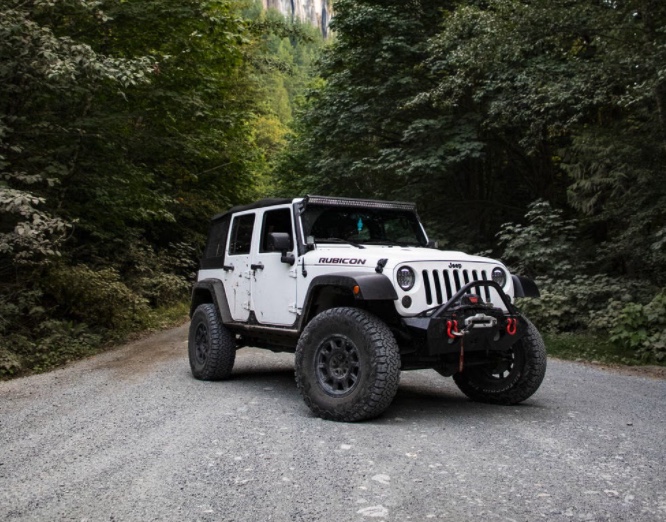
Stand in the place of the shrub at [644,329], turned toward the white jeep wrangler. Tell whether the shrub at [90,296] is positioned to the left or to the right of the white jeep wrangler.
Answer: right

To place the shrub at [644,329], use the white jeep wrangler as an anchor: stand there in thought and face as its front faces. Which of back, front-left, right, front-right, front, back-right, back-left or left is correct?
left

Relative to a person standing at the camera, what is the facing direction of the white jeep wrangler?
facing the viewer and to the right of the viewer

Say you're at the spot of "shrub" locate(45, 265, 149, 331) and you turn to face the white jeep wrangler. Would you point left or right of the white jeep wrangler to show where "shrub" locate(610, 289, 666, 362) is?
left

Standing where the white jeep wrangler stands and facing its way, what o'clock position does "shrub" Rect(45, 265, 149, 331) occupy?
The shrub is roughly at 6 o'clock from the white jeep wrangler.
